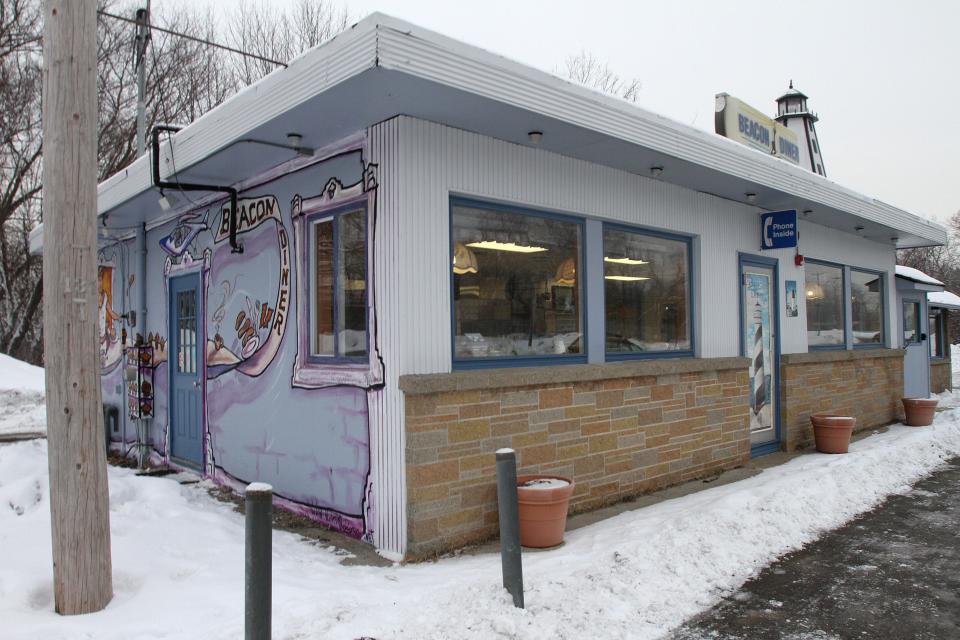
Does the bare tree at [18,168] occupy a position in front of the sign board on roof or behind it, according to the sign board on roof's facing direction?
behind

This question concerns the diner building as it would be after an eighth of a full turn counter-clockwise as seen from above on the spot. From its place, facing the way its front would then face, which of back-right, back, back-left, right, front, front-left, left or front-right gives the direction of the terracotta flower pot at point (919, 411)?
front-left

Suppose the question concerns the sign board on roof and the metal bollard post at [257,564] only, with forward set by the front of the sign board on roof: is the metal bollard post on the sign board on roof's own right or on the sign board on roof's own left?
on the sign board on roof's own right

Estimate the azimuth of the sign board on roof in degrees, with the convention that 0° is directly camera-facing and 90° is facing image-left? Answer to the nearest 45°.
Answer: approximately 315°

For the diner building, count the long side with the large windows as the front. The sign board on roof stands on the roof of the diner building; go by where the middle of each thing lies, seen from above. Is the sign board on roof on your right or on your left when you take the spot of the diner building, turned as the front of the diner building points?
on your left

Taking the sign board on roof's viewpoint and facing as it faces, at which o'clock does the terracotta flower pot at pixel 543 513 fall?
The terracotta flower pot is roughly at 2 o'clock from the sign board on roof.

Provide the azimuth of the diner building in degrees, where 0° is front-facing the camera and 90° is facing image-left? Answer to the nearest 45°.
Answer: approximately 315°
